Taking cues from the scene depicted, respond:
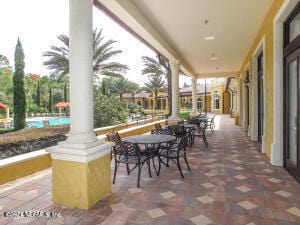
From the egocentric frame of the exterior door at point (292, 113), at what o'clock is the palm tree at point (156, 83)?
The palm tree is roughly at 2 o'clock from the exterior door.

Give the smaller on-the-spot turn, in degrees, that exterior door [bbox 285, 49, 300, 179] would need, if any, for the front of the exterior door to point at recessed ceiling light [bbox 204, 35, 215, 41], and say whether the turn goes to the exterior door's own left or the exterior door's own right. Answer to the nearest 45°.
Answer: approximately 45° to the exterior door's own right

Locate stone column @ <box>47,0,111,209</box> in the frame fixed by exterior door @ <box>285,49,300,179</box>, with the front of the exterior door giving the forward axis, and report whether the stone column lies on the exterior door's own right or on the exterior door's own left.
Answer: on the exterior door's own left

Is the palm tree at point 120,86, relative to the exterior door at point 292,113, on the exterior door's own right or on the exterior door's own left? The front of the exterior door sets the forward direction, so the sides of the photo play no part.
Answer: on the exterior door's own right

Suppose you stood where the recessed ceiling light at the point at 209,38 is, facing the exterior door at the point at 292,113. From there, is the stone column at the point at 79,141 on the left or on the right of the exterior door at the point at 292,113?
right

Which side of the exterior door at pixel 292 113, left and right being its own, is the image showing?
left
